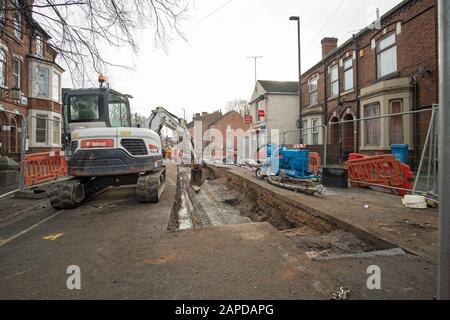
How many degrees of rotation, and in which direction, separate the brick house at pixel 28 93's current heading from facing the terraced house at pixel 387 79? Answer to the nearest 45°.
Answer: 0° — it already faces it

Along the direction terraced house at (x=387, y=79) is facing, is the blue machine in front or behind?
in front

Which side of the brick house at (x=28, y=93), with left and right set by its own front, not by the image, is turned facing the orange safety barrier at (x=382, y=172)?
front

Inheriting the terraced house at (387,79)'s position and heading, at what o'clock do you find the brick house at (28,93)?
The brick house is roughly at 1 o'clock from the terraced house.

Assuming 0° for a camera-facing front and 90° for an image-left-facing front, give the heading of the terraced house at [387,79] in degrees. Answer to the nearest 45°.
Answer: approximately 45°

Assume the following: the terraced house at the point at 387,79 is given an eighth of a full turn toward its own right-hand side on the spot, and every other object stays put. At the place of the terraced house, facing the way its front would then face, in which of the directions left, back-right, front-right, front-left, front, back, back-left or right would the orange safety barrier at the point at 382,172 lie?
left

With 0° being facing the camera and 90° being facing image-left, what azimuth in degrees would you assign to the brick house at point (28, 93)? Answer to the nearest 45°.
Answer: approximately 315°

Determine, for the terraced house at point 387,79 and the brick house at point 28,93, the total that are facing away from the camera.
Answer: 0

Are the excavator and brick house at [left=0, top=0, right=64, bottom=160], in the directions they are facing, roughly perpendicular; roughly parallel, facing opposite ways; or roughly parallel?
roughly perpendicular

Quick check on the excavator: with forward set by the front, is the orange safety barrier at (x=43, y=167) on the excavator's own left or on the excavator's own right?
on the excavator's own left

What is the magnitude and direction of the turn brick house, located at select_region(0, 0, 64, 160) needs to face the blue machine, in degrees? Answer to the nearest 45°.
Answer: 0° — it already faces it

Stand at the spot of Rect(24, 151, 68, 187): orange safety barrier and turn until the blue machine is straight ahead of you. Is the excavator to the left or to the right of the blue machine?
right

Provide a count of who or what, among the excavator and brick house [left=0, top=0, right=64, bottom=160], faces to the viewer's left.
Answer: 0

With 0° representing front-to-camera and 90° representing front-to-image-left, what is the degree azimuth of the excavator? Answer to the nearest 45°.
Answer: approximately 225°
